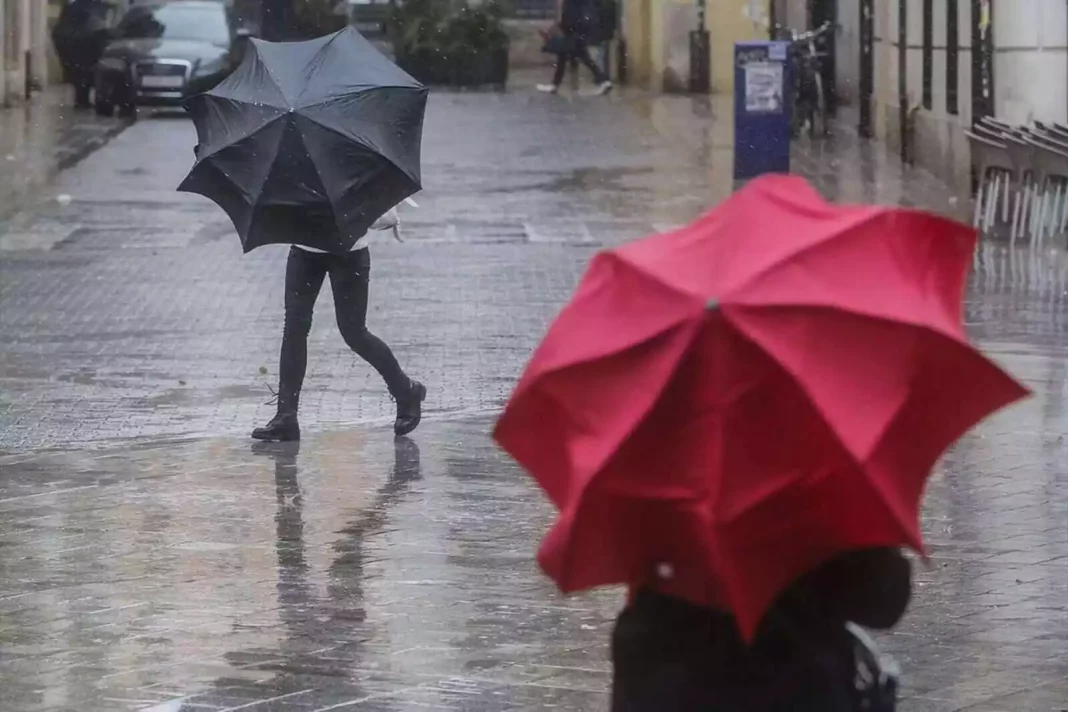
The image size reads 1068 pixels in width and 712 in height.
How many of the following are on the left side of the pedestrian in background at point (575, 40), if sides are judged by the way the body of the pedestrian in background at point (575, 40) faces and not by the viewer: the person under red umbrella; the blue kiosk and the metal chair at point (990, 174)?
3

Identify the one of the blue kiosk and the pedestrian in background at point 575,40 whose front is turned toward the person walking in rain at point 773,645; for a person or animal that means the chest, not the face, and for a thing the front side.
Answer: the blue kiosk

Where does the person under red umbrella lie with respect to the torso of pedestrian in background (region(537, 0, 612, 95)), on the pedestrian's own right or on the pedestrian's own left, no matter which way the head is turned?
on the pedestrian's own left

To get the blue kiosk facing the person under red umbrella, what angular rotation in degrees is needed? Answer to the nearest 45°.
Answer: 0° — it already faces them

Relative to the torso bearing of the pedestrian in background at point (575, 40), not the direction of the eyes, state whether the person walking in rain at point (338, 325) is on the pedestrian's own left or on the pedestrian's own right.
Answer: on the pedestrian's own left

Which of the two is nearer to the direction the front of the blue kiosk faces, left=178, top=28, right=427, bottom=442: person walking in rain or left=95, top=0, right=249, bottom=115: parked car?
the person walking in rain

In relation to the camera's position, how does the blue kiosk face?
facing the viewer

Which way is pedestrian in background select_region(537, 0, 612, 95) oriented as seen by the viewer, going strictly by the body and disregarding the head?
to the viewer's left

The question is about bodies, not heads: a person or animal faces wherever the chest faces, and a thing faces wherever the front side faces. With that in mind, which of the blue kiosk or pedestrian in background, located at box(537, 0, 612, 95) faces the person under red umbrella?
the blue kiosk

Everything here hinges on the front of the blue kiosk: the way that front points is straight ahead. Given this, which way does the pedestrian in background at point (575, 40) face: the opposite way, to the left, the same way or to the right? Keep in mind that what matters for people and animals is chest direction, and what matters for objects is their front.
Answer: to the right
